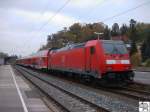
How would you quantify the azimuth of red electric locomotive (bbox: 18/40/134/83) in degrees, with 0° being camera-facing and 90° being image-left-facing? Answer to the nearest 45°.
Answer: approximately 315°
